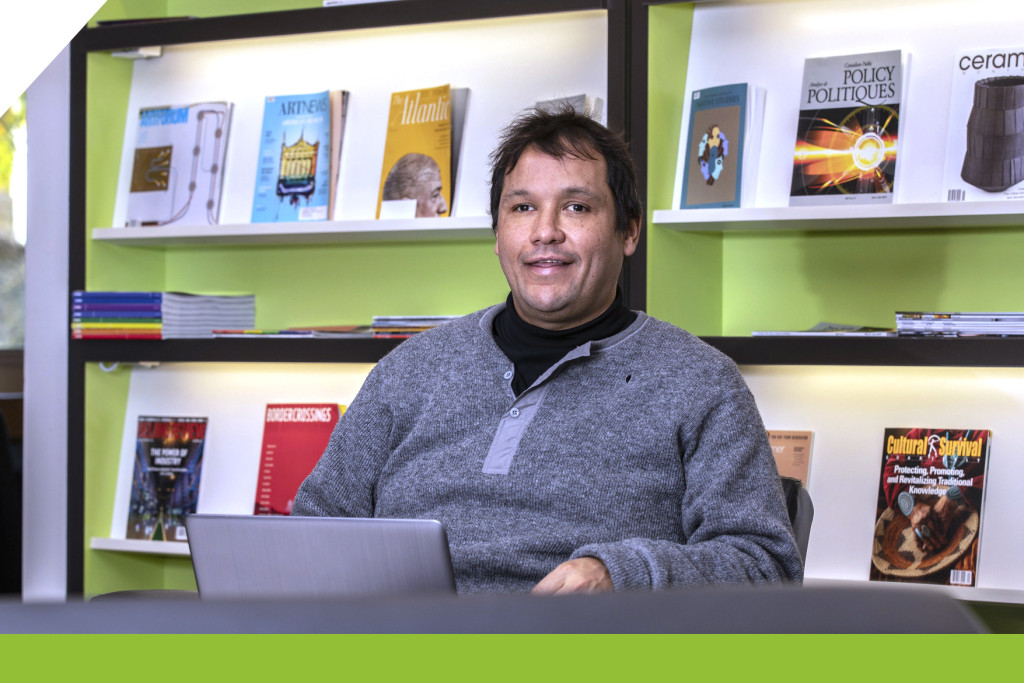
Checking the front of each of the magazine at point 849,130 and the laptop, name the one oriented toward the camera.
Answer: the magazine

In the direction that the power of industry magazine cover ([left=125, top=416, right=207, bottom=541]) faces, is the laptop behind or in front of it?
in front

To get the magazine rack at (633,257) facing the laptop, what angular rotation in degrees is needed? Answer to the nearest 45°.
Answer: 0° — it already faces it

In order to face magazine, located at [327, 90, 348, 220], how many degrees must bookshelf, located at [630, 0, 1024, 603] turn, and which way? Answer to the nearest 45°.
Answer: approximately 90° to its right

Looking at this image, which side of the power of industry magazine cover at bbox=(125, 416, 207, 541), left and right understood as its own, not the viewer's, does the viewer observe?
front

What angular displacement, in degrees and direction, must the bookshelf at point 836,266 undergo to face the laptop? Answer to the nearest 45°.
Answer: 0° — it already faces it

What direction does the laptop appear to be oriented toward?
away from the camera

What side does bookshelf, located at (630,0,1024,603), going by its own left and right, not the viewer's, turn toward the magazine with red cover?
right

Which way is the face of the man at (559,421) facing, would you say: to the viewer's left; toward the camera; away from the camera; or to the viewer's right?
toward the camera

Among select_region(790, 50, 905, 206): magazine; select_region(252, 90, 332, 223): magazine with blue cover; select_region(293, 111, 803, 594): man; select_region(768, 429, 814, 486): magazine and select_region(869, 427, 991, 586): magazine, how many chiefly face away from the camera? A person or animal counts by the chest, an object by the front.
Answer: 0

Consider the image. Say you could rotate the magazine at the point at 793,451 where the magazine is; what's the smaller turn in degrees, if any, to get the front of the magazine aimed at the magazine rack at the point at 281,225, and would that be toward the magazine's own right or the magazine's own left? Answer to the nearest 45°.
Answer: approximately 90° to the magazine's own right

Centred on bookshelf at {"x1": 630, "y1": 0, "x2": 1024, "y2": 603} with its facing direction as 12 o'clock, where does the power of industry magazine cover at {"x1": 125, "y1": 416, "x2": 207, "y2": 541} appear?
The power of industry magazine cover is roughly at 3 o'clock from the bookshelf.

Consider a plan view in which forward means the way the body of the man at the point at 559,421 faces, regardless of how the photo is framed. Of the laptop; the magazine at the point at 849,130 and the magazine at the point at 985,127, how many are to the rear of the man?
2

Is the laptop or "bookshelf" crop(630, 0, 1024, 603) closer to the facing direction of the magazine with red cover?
the laptop
